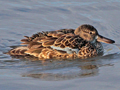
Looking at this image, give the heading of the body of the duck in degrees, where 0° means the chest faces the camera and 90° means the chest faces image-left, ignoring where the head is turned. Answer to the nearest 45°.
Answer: approximately 270°
